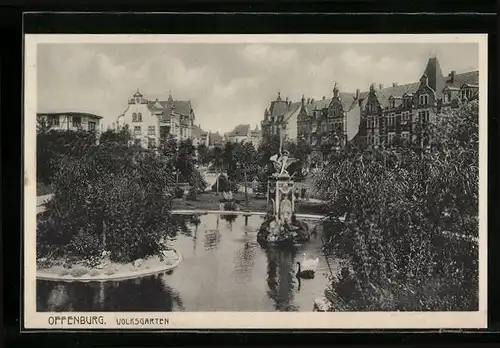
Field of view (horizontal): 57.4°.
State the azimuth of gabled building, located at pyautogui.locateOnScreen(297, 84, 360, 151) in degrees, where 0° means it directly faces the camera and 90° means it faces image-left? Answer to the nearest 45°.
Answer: approximately 45°

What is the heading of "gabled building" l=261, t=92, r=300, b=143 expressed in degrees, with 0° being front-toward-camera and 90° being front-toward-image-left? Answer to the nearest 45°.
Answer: approximately 45°

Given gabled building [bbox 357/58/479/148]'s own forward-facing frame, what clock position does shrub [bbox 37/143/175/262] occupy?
The shrub is roughly at 1 o'clock from the gabled building.
